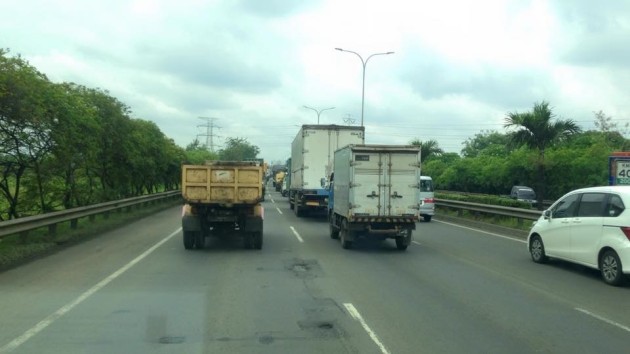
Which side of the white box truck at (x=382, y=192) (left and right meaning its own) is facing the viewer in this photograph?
back

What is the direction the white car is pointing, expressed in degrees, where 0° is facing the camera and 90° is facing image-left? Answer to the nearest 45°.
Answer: approximately 135°

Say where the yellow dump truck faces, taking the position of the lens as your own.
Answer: facing away from the viewer

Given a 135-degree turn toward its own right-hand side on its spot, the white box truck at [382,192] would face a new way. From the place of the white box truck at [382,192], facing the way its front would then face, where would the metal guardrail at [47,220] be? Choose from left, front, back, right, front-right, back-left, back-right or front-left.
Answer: back-right

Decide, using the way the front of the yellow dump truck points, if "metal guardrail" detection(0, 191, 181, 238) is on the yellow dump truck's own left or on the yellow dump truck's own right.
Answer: on the yellow dump truck's own left

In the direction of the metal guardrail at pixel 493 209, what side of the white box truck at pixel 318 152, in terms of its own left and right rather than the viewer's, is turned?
right

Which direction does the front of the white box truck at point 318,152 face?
away from the camera

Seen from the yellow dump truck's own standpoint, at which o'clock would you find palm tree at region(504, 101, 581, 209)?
The palm tree is roughly at 2 o'clock from the yellow dump truck.

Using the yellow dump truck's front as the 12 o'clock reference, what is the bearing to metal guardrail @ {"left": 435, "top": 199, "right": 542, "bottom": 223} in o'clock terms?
The metal guardrail is roughly at 2 o'clock from the yellow dump truck.
